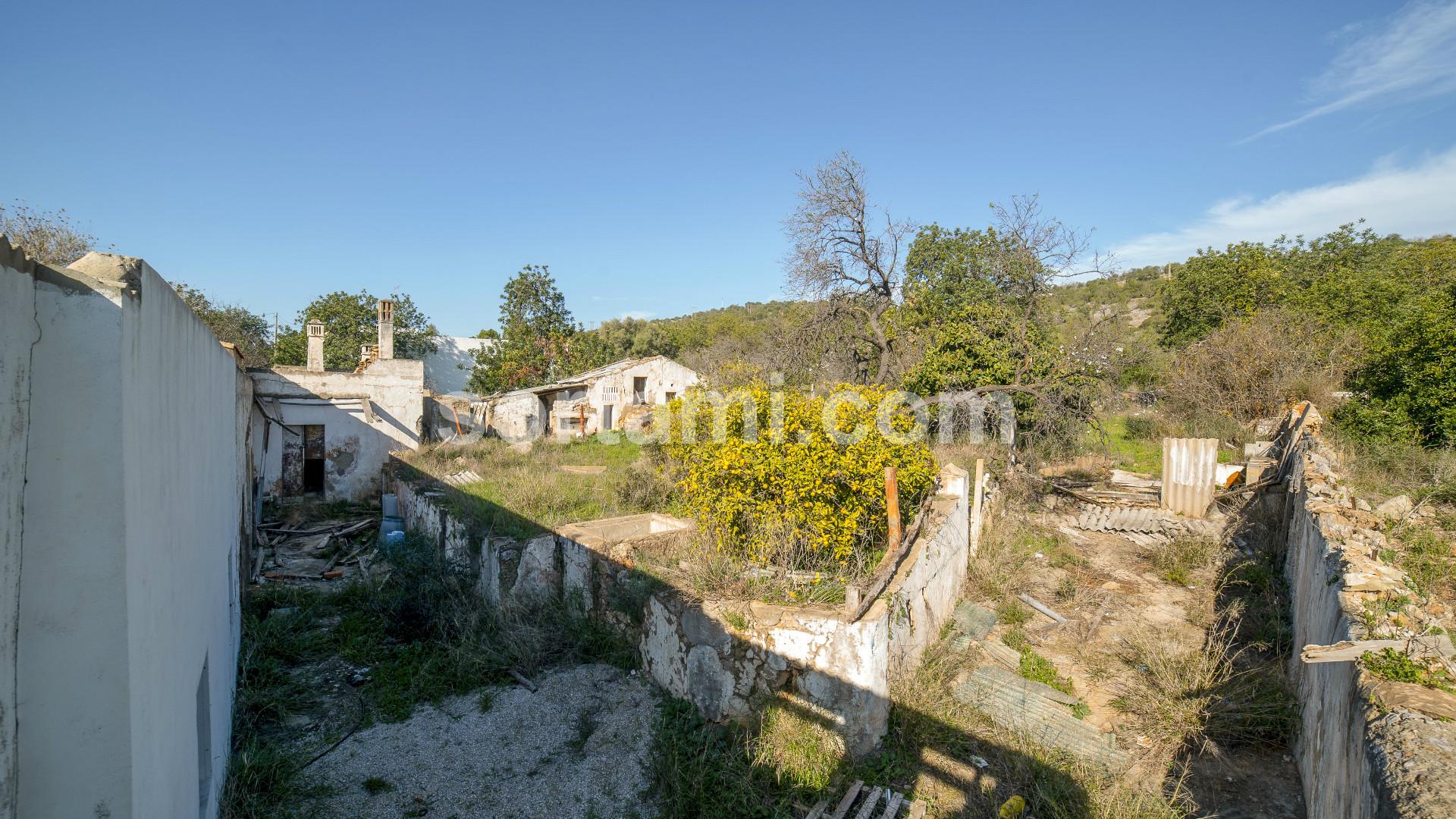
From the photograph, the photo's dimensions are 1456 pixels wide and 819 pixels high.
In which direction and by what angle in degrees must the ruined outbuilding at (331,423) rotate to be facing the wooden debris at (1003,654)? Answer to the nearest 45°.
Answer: approximately 45° to its left

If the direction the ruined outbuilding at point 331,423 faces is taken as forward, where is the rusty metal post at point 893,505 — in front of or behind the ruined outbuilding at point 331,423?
in front

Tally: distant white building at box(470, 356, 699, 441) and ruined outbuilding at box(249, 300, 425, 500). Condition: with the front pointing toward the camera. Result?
2

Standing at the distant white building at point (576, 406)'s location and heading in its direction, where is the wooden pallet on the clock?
The wooden pallet is roughly at 12 o'clock from the distant white building.

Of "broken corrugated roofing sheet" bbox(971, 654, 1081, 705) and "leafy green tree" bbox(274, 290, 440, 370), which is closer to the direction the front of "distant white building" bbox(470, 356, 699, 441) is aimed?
the broken corrugated roofing sheet

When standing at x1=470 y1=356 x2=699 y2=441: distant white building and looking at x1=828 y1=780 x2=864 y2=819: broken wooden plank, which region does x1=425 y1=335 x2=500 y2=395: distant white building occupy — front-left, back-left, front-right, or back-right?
back-right

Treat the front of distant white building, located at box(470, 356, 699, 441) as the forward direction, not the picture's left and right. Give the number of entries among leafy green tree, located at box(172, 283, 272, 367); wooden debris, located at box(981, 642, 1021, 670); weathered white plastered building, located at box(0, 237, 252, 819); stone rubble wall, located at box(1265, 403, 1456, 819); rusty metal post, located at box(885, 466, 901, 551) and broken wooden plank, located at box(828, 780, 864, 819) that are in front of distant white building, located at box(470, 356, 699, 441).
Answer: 5

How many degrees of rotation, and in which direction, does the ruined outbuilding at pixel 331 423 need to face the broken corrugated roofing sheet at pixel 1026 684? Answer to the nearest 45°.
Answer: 0° — it already faces it

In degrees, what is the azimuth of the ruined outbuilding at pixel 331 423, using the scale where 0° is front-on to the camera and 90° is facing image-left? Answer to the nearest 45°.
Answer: approximately 0°

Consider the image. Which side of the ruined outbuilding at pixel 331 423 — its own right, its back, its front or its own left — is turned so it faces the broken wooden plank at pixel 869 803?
front

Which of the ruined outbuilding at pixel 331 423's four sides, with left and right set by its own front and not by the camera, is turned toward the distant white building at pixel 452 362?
back

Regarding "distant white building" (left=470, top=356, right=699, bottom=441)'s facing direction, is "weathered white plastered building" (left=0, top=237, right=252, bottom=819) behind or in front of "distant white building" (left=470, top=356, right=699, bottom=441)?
in front

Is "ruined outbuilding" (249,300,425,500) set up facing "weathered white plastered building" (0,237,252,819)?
yes

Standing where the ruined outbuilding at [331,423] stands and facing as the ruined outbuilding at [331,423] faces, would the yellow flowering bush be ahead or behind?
ahead

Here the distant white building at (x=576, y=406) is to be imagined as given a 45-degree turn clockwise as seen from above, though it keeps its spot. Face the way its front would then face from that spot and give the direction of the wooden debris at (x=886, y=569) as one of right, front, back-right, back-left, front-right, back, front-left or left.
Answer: front-left

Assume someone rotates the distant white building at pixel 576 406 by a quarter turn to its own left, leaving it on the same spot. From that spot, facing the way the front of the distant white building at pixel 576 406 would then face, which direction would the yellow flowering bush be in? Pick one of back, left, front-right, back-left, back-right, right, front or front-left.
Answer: right

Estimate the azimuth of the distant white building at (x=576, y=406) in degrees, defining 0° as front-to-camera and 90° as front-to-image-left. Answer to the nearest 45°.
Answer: approximately 0°

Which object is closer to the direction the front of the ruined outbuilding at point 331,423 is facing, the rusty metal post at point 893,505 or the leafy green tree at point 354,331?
the rusty metal post
